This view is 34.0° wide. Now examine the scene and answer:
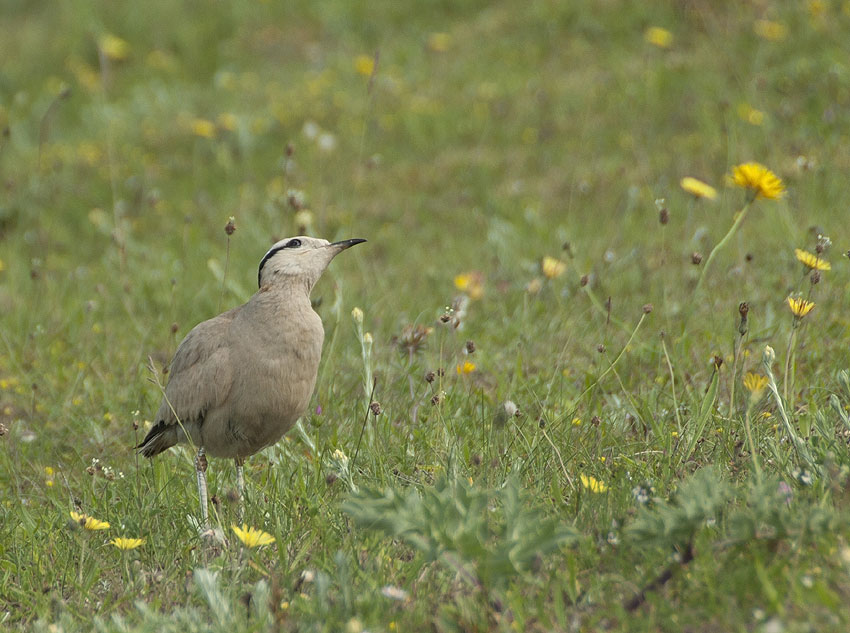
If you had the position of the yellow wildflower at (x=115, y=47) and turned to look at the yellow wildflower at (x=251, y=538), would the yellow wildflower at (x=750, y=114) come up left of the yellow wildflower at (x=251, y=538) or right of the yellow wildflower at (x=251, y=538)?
left

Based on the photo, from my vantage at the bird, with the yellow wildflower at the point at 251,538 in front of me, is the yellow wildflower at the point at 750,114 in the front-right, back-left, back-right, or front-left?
back-left

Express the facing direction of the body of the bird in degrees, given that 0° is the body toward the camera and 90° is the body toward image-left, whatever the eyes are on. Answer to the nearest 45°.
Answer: approximately 315°

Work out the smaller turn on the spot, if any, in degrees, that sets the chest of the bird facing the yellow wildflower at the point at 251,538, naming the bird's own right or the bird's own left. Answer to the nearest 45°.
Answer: approximately 45° to the bird's own right

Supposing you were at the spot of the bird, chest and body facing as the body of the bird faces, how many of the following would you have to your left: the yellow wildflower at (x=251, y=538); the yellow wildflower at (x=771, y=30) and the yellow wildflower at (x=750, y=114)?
2

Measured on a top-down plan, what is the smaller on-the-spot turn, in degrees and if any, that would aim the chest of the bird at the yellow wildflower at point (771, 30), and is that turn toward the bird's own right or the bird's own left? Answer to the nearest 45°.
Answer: approximately 90° to the bird's own left
